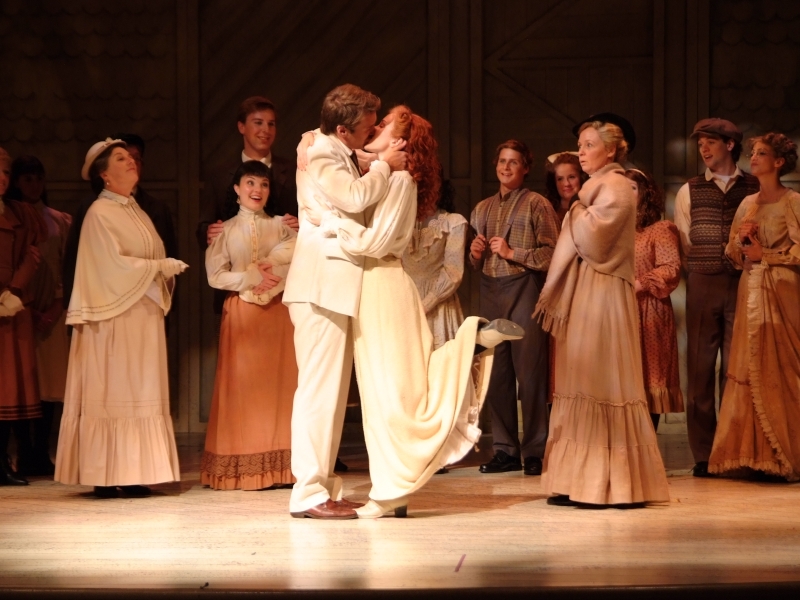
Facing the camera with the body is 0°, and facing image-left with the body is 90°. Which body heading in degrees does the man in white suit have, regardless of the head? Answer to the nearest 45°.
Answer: approximately 270°

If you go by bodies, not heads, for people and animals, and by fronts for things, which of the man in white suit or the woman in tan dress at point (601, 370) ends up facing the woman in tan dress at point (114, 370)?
the woman in tan dress at point (601, 370)

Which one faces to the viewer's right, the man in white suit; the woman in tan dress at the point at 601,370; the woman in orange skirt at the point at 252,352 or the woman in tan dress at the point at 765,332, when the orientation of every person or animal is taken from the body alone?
the man in white suit

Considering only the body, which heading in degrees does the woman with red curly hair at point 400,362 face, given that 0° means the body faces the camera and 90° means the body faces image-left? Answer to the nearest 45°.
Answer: approximately 90°

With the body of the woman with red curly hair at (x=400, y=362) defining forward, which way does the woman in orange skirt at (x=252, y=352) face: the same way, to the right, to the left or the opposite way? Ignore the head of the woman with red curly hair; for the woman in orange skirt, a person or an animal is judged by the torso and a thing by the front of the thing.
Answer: to the left

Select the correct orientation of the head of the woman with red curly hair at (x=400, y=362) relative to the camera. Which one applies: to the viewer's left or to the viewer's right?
to the viewer's left

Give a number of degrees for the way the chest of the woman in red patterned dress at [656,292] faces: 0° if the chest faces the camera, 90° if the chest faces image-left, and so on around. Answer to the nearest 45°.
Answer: approximately 45°

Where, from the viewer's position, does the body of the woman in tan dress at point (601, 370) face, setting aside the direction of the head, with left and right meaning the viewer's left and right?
facing to the left of the viewer

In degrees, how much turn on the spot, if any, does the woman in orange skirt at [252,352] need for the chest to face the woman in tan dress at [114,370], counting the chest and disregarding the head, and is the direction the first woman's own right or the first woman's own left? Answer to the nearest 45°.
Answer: approximately 90° to the first woman's own right

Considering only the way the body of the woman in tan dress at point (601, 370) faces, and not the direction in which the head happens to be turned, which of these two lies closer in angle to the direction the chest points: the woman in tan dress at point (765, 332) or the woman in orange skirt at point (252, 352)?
the woman in orange skirt

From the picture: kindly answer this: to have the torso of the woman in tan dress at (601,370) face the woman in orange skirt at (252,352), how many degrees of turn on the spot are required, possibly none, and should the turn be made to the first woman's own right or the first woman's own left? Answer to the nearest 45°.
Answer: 0° — they already face them

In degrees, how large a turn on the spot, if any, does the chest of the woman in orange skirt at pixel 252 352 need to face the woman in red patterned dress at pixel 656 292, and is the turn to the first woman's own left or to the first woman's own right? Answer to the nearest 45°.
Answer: approximately 90° to the first woman's own left

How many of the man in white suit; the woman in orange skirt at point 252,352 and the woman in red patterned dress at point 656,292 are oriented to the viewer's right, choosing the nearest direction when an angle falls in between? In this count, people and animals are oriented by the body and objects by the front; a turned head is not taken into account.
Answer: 1
